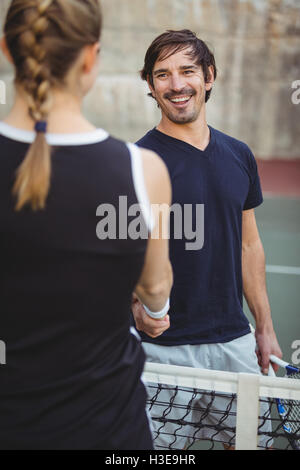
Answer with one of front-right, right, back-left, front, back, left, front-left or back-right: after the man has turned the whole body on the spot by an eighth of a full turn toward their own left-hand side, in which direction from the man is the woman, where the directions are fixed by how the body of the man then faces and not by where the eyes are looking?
front-right

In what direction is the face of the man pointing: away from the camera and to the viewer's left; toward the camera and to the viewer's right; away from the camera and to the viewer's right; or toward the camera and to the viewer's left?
toward the camera and to the viewer's left

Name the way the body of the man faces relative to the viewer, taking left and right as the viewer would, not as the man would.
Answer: facing the viewer

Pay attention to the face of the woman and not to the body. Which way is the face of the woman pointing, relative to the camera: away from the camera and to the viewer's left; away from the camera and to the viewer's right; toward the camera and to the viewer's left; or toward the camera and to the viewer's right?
away from the camera and to the viewer's right
